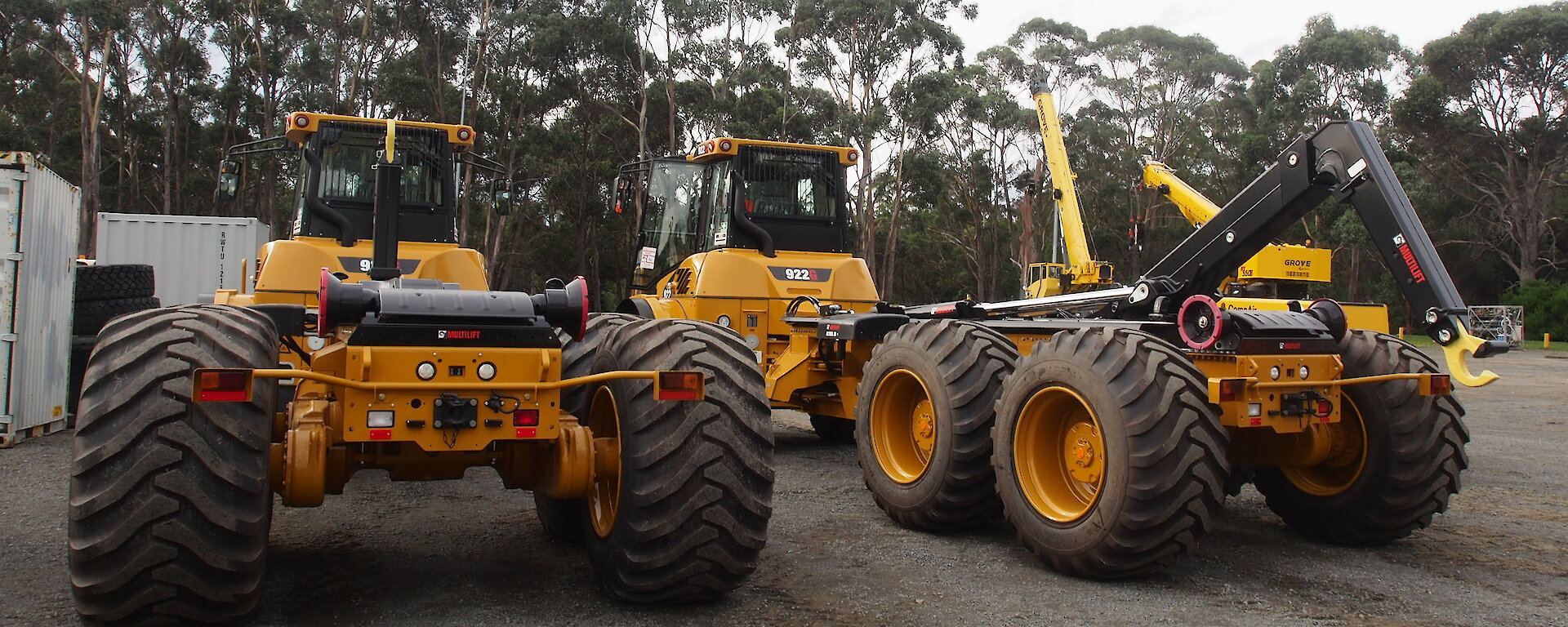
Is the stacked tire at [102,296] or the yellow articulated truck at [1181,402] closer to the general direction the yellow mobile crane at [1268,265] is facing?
the stacked tire

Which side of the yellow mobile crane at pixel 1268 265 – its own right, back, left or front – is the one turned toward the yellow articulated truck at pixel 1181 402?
left

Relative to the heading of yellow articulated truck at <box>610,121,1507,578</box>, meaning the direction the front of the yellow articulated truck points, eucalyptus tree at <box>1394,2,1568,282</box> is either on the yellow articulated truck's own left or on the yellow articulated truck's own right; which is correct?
on the yellow articulated truck's own right

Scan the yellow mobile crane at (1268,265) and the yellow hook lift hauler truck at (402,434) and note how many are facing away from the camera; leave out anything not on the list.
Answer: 1

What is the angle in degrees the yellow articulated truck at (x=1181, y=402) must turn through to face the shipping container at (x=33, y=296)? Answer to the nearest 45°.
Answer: approximately 45° to its left

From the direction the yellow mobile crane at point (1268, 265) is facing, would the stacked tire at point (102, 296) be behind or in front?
in front

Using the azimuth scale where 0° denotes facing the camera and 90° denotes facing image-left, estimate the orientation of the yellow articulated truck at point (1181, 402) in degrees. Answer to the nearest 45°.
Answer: approximately 135°

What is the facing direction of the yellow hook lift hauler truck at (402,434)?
away from the camera

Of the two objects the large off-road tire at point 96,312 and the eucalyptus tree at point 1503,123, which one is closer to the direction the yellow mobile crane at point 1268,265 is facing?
the large off-road tire

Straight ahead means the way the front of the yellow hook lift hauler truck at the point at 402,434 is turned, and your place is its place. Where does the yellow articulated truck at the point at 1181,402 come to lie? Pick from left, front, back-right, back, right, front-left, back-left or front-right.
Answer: right

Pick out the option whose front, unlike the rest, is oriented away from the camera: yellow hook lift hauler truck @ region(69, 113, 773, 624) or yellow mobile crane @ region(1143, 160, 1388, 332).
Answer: the yellow hook lift hauler truck

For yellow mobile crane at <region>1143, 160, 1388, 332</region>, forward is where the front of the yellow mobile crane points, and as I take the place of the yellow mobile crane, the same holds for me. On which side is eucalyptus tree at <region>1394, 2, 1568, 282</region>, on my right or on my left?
on my right

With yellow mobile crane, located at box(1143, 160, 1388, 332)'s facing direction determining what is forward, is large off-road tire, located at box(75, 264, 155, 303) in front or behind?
in front

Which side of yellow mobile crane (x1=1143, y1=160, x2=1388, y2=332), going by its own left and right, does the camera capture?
left
